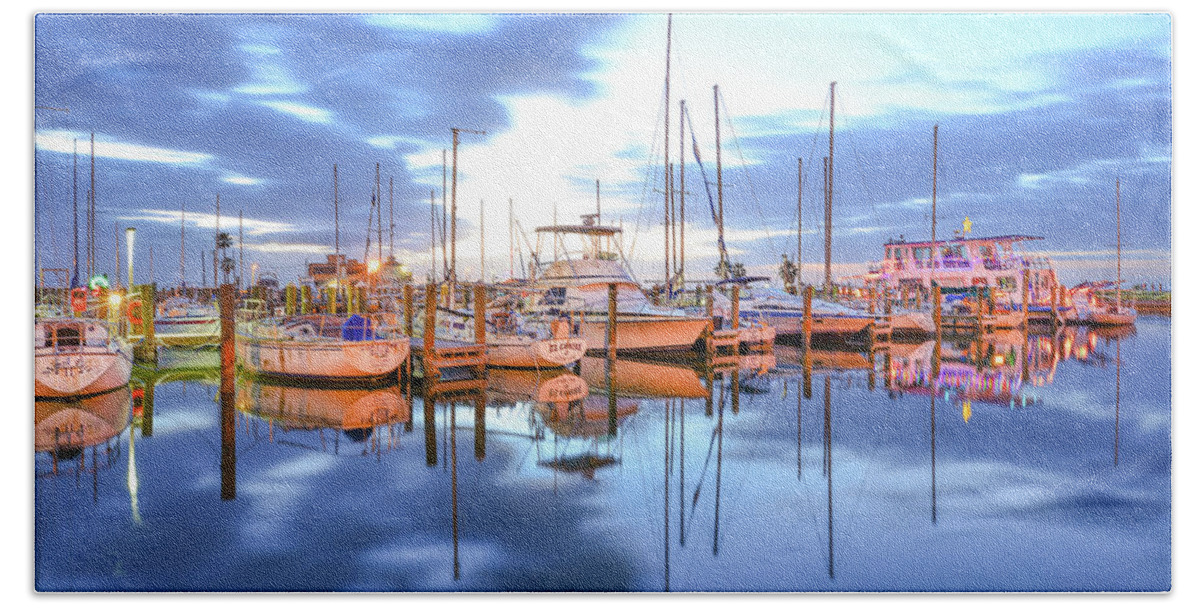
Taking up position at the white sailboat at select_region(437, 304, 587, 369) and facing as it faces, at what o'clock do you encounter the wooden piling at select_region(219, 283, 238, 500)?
The wooden piling is roughly at 9 o'clock from the white sailboat.

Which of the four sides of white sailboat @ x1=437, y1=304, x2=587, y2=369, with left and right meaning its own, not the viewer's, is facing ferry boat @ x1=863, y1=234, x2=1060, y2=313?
right

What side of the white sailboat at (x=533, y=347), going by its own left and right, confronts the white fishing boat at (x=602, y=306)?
right

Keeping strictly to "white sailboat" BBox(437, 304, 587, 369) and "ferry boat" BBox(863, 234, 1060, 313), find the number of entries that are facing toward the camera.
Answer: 0

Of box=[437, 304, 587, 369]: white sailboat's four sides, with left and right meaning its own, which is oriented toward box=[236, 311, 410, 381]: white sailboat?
left

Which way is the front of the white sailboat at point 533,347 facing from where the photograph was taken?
facing away from the viewer and to the left of the viewer

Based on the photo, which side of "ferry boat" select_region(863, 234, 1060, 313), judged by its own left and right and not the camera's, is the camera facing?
left
